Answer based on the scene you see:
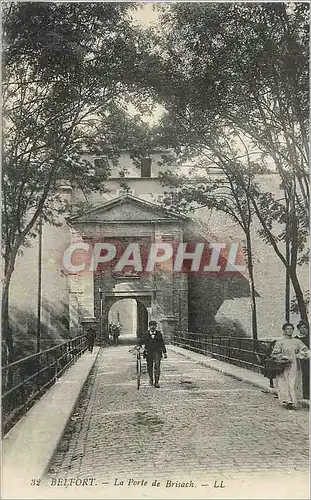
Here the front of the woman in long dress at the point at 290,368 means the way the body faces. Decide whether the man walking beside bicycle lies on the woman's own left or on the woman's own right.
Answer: on the woman's own right

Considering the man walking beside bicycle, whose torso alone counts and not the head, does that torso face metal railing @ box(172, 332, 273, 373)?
no

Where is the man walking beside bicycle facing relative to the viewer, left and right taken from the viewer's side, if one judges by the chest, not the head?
facing the viewer

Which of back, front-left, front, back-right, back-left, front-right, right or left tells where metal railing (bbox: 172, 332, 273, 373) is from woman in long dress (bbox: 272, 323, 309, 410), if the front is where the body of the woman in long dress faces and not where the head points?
back

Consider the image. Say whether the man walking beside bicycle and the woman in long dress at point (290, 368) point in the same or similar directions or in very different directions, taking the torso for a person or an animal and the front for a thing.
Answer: same or similar directions

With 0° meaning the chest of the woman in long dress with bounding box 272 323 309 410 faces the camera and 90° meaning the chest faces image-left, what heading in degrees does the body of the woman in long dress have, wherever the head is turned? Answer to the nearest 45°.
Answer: approximately 0°

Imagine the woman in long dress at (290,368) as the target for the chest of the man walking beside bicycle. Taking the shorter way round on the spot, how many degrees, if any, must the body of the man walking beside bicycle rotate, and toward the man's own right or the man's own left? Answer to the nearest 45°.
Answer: approximately 45° to the man's own left

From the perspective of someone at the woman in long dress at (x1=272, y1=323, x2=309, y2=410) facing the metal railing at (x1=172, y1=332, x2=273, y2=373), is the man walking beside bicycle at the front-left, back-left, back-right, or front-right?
front-left

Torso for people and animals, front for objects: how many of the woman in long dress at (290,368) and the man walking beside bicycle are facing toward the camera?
2
